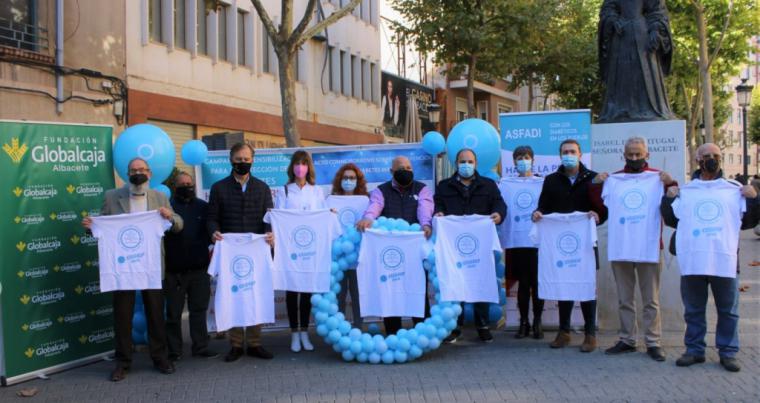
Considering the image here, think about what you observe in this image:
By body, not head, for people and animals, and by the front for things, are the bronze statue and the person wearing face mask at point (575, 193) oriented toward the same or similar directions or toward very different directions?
same or similar directions

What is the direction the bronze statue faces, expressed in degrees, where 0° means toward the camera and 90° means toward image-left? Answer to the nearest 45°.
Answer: approximately 0°

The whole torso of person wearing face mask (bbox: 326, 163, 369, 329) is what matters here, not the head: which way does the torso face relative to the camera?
toward the camera

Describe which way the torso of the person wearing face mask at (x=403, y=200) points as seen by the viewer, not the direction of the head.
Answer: toward the camera

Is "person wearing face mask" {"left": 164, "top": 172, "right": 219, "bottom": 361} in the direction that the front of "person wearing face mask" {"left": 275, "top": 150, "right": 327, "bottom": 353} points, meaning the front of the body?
no

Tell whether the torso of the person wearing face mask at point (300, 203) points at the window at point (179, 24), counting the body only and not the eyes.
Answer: no

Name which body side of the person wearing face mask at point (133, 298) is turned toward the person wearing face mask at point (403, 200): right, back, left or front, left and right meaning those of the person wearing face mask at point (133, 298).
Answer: left

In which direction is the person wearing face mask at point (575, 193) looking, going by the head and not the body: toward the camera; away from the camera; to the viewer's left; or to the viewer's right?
toward the camera

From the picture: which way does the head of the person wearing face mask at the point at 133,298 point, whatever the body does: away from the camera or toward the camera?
toward the camera

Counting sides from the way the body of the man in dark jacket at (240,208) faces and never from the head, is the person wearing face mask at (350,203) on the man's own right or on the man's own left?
on the man's own left

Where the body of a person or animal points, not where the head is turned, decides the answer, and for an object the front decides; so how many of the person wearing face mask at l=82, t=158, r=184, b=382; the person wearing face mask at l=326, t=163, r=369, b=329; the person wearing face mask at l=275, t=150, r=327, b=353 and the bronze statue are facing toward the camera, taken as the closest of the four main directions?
4

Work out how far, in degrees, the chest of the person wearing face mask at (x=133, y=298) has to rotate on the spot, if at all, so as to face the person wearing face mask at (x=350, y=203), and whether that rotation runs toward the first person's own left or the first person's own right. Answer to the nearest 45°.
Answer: approximately 90° to the first person's own left

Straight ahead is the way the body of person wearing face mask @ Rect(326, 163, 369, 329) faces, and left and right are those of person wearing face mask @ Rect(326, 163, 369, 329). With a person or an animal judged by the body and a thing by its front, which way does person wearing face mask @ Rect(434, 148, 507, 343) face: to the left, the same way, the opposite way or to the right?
the same way

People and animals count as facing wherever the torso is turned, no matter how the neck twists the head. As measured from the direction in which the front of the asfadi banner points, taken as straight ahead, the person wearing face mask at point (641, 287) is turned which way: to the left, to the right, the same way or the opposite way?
the same way

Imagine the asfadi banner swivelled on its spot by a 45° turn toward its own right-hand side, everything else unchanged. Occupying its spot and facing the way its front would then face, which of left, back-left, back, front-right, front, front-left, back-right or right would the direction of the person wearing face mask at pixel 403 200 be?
front

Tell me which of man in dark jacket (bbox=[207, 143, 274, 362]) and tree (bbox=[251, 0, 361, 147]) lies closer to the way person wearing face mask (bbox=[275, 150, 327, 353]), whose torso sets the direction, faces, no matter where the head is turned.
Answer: the man in dark jacket

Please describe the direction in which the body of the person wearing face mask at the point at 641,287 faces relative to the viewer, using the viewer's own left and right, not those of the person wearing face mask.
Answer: facing the viewer
